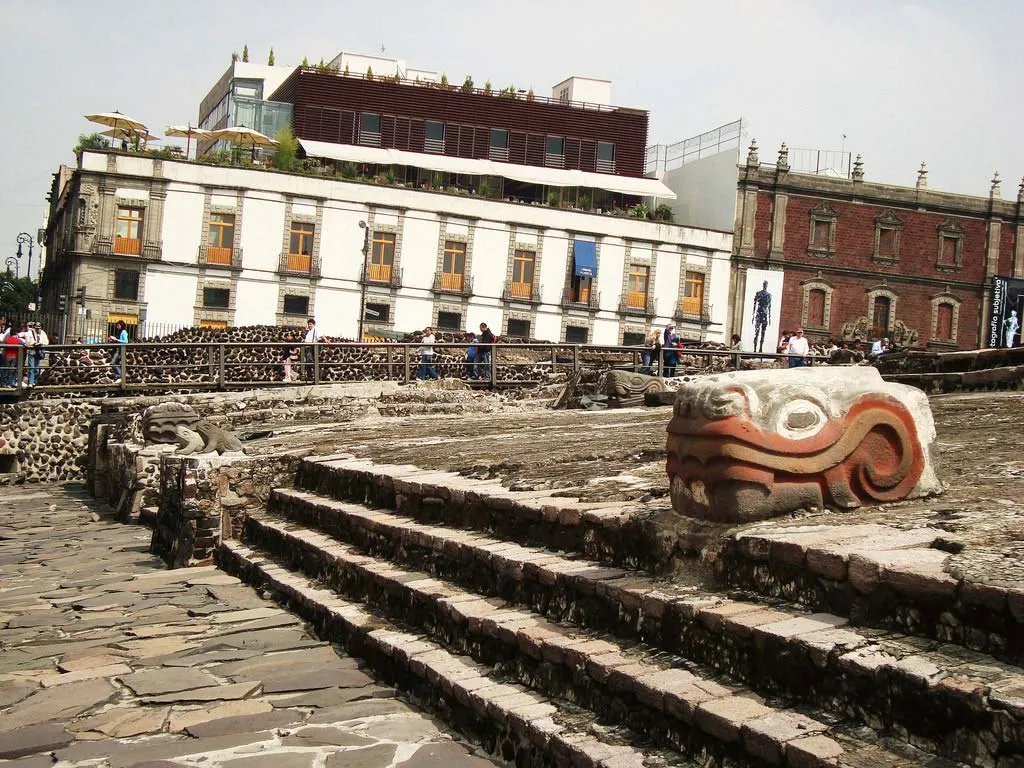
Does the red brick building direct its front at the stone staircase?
yes

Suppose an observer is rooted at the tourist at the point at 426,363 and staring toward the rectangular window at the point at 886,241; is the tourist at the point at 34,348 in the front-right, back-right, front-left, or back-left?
back-left

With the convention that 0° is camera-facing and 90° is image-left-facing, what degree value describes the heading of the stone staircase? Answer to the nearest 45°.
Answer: approximately 45°

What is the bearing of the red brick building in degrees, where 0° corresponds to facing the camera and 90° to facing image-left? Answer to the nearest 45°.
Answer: approximately 0°

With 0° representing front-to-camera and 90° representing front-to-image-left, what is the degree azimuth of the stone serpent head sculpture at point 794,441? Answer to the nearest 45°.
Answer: approximately 90°

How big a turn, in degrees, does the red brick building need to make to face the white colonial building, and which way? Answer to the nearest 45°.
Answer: approximately 45° to its right

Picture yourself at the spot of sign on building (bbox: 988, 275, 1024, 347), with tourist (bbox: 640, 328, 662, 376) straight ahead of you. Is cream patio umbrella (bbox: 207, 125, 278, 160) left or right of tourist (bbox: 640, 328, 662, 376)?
right

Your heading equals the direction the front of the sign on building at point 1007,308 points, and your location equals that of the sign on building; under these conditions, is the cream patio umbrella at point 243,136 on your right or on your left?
on your right
